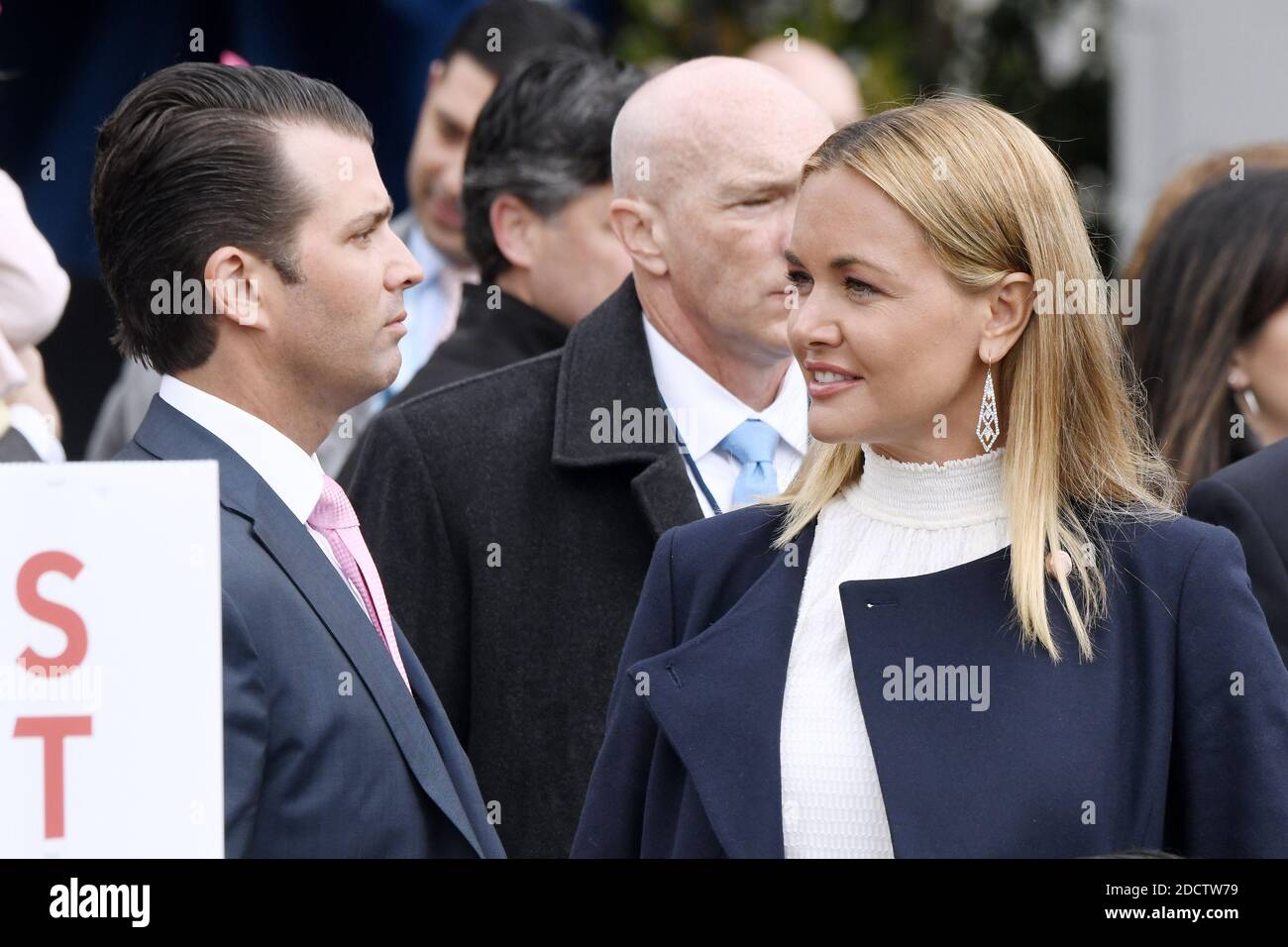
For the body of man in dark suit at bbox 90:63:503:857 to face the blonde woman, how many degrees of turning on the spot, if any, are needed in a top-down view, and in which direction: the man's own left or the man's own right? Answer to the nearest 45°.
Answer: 0° — they already face them

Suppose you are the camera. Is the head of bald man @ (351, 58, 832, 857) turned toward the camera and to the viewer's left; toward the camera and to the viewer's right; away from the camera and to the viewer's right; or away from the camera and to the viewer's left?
toward the camera and to the viewer's right

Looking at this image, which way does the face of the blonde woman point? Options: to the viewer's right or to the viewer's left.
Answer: to the viewer's left

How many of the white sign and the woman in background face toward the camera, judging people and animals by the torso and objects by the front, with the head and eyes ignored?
1

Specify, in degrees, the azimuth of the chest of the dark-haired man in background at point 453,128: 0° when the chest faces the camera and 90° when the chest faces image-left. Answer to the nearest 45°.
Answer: approximately 45°

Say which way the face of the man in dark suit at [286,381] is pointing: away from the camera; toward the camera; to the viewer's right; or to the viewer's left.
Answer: to the viewer's right

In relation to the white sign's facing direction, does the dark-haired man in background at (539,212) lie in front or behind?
behind

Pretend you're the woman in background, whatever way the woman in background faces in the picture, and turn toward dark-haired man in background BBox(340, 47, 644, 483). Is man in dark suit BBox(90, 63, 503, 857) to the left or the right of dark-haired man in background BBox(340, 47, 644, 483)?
left

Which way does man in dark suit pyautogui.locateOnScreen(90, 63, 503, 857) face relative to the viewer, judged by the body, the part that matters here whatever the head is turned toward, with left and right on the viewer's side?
facing to the right of the viewer

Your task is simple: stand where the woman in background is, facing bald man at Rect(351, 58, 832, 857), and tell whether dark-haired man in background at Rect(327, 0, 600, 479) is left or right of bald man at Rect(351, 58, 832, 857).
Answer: right
